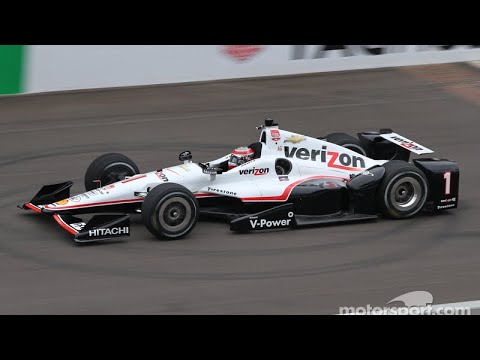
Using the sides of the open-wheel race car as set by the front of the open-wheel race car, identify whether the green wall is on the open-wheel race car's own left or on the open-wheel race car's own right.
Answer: on the open-wheel race car's own right

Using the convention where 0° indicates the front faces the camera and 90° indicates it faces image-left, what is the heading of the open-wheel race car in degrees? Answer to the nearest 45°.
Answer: approximately 45°
